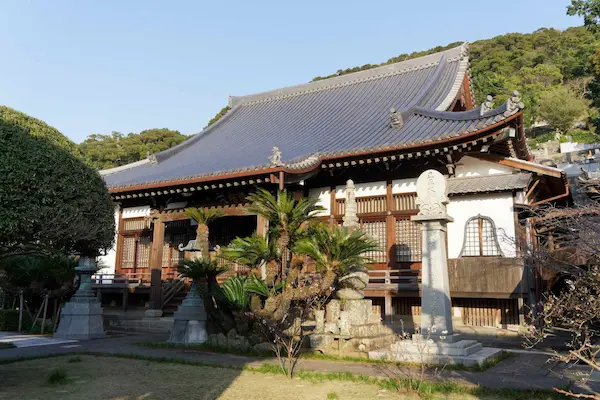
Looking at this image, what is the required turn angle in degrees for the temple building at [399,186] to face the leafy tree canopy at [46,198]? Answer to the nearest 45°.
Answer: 0° — it already faces it

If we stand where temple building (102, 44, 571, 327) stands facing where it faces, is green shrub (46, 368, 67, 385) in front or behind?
in front

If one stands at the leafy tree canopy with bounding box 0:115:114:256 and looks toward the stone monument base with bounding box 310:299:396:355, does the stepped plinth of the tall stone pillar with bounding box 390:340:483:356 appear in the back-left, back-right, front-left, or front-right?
front-right

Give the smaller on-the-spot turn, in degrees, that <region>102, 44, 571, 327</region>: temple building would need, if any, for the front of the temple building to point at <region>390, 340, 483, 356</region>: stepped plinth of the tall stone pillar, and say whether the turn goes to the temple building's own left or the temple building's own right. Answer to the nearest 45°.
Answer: approximately 45° to the temple building's own left

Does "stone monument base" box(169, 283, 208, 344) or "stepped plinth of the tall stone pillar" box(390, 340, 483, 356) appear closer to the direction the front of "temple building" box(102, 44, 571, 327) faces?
the stone monument base

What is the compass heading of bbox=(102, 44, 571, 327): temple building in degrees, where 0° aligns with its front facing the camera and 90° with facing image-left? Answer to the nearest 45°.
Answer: approximately 45°

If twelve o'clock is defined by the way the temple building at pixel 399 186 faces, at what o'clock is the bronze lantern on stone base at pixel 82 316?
The bronze lantern on stone base is roughly at 1 o'clock from the temple building.

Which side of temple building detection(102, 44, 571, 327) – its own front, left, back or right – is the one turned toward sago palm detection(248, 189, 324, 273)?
front

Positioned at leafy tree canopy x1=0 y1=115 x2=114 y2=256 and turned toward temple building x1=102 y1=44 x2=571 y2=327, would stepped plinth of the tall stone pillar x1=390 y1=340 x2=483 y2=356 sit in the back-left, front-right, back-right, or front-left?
front-right

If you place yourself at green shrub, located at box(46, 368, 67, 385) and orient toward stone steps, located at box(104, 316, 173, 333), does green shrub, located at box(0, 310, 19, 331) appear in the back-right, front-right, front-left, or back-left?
front-left

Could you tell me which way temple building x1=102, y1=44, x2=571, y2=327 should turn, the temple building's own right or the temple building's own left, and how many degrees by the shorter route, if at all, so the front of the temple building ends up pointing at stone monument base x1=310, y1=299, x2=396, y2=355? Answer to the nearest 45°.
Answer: approximately 45° to the temple building's own left

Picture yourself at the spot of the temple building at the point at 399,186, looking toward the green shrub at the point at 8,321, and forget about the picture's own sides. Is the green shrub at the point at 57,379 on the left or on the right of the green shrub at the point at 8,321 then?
left

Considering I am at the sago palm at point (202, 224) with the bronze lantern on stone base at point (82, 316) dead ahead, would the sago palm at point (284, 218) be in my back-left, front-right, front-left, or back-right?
back-left

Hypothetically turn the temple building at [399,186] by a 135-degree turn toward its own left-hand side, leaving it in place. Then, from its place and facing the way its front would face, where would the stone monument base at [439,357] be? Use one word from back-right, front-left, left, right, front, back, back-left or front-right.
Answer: right
